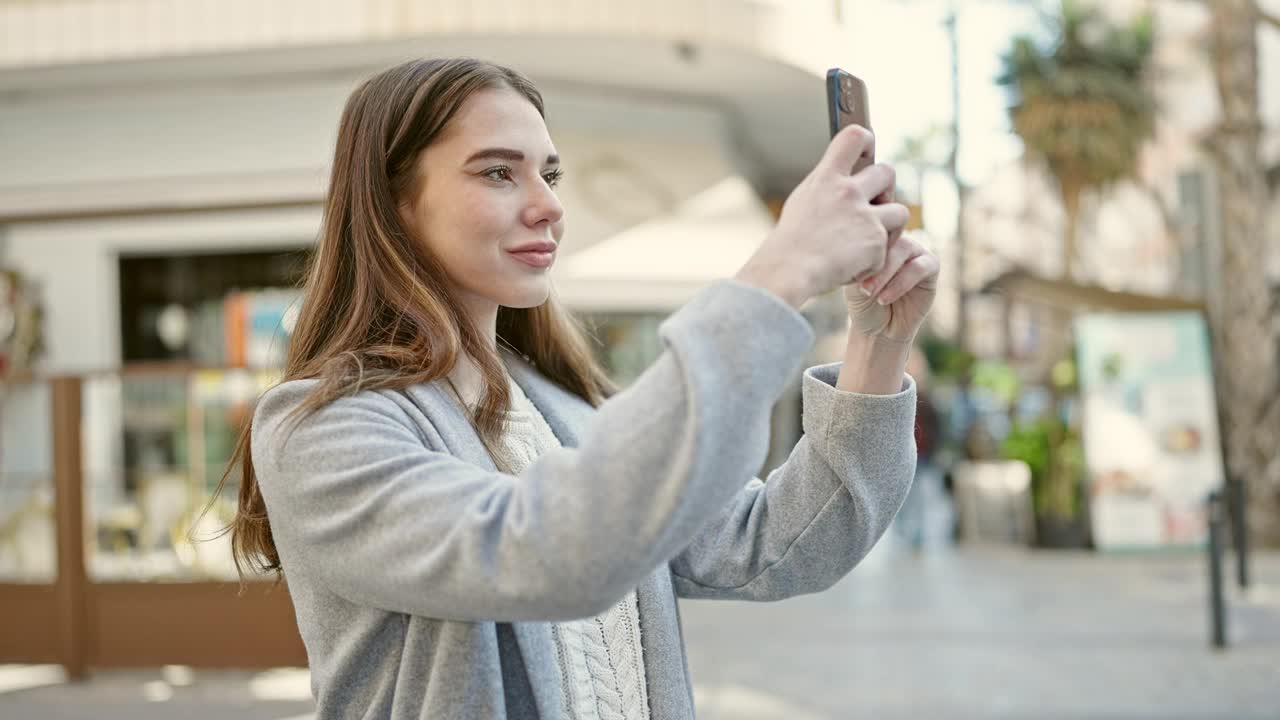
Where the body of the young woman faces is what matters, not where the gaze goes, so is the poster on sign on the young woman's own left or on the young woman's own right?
on the young woman's own left

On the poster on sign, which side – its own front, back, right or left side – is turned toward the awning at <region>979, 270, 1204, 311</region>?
back

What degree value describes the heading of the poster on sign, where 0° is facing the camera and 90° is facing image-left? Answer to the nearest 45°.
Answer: approximately 0°

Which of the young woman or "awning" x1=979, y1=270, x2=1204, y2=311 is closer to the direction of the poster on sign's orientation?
the young woman

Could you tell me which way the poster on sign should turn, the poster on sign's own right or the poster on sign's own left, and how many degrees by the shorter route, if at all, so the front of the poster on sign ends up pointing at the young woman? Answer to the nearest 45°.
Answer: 0° — it already faces them

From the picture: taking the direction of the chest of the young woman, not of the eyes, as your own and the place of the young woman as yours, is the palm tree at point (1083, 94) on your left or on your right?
on your left

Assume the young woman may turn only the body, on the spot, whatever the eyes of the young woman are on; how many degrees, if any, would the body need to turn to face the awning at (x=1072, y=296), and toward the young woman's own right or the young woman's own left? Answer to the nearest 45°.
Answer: approximately 90° to the young woman's own left

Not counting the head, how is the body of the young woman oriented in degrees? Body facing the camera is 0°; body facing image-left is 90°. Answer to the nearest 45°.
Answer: approximately 315°

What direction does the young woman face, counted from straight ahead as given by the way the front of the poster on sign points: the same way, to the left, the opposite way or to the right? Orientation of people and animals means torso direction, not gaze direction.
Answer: to the left
